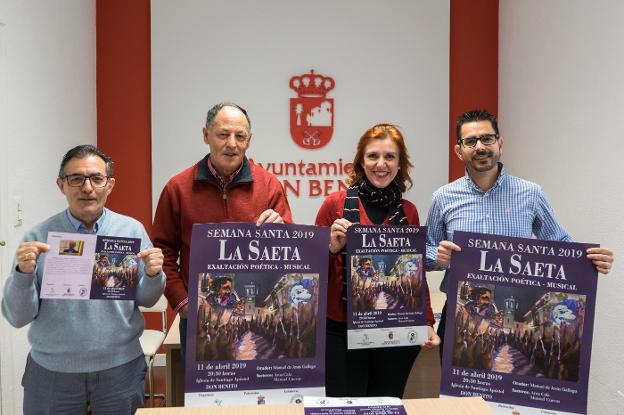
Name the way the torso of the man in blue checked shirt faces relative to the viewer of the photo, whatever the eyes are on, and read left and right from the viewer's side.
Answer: facing the viewer

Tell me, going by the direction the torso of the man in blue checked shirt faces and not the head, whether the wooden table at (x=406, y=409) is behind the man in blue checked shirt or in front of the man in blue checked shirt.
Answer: in front

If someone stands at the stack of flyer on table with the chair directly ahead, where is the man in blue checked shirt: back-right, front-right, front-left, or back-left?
front-right

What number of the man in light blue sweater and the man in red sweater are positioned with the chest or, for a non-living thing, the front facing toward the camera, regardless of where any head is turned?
2

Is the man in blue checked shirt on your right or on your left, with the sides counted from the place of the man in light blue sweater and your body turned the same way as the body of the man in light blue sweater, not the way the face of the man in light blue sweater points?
on your left

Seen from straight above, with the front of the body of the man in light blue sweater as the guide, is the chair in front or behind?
behind

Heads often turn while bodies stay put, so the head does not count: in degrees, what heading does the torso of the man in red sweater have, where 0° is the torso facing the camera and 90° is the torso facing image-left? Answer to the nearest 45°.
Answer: approximately 0°

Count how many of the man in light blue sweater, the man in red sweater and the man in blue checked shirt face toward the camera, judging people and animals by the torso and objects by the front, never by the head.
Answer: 3

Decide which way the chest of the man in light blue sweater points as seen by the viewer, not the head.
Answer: toward the camera

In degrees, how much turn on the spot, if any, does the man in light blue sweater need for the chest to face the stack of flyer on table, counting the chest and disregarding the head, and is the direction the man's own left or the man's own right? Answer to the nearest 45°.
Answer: approximately 45° to the man's own left
